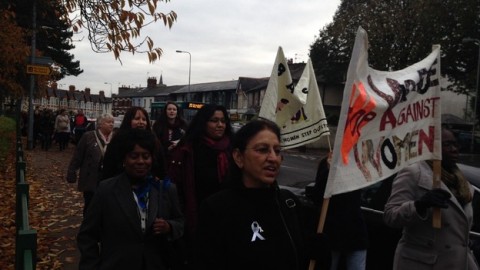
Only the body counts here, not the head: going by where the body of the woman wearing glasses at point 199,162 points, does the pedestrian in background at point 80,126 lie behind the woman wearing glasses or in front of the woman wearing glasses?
behind

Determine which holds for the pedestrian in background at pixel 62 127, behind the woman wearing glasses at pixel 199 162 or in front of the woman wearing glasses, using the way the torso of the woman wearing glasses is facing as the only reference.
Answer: behind

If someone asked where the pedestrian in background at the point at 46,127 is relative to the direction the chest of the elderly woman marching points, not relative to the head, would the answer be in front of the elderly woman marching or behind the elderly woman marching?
behind

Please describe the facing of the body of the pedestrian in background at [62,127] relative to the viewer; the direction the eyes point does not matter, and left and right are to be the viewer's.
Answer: facing the viewer

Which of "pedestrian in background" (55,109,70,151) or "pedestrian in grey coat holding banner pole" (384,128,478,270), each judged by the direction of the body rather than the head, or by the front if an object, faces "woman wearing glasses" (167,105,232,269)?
"pedestrian in background" (55,109,70,151)

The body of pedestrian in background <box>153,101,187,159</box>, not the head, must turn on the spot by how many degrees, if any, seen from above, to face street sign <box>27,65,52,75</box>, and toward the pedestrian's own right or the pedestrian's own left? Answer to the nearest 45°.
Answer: approximately 135° to the pedestrian's own right

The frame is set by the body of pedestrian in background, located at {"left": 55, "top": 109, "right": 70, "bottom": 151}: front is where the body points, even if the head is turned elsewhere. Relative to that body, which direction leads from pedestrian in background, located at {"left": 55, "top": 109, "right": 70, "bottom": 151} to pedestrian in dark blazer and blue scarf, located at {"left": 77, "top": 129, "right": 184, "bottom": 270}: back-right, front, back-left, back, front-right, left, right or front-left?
front

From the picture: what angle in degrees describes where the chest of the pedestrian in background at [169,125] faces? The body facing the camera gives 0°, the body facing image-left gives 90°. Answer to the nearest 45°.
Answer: approximately 0°

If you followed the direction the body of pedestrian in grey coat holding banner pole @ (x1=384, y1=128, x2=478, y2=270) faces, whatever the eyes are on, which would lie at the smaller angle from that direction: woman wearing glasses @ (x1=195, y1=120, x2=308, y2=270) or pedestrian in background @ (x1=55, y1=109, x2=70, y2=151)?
the woman wearing glasses

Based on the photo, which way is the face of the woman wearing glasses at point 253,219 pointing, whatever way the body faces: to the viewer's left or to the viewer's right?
to the viewer's right

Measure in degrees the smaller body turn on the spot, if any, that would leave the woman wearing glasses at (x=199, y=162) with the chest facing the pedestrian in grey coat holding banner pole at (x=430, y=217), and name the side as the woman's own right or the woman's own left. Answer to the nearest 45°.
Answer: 0° — they already face them
